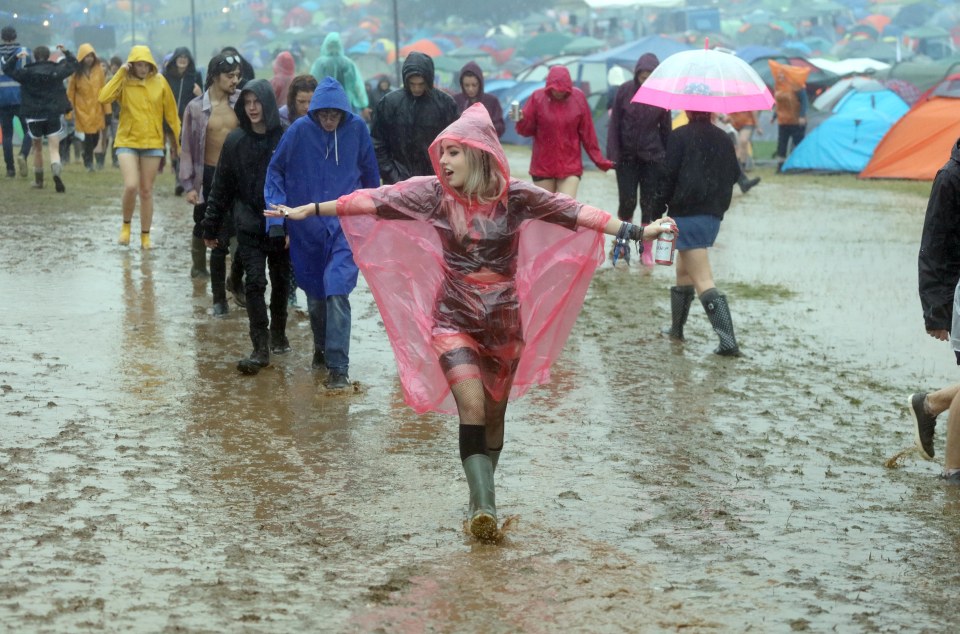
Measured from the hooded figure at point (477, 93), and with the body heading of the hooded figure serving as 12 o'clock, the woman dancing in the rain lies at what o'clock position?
The woman dancing in the rain is roughly at 12 o'clock from the hooded figure.

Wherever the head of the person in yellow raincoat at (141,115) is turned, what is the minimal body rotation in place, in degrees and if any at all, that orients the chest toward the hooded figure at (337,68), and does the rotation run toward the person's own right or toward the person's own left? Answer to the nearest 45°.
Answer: approximately 90° to the person's own left

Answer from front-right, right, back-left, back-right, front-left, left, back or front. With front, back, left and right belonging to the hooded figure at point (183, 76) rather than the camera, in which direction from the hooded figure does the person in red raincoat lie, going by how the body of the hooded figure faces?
front-left

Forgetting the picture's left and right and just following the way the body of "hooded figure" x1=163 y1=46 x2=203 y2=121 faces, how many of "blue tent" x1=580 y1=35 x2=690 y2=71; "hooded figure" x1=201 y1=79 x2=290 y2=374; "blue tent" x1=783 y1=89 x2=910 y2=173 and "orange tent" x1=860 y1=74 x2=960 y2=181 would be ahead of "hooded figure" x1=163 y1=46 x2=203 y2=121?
1

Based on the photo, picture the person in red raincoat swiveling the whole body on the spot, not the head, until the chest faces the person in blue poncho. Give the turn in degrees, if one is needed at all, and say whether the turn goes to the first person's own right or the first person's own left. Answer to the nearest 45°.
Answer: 0° — they already face them

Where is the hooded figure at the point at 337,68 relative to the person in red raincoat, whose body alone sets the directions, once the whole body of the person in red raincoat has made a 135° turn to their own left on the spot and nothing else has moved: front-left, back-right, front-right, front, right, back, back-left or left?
back-left

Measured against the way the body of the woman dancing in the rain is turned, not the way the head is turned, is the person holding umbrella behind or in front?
behind

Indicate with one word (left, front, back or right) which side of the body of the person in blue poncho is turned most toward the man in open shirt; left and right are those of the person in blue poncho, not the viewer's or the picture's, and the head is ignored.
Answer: back

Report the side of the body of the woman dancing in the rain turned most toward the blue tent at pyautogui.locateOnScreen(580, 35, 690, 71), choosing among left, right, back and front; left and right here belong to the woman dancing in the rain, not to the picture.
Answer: back

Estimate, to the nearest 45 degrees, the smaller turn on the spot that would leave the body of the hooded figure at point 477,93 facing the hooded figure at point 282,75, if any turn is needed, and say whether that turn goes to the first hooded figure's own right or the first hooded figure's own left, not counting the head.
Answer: approximately 90° to the first hooded figure's own right
